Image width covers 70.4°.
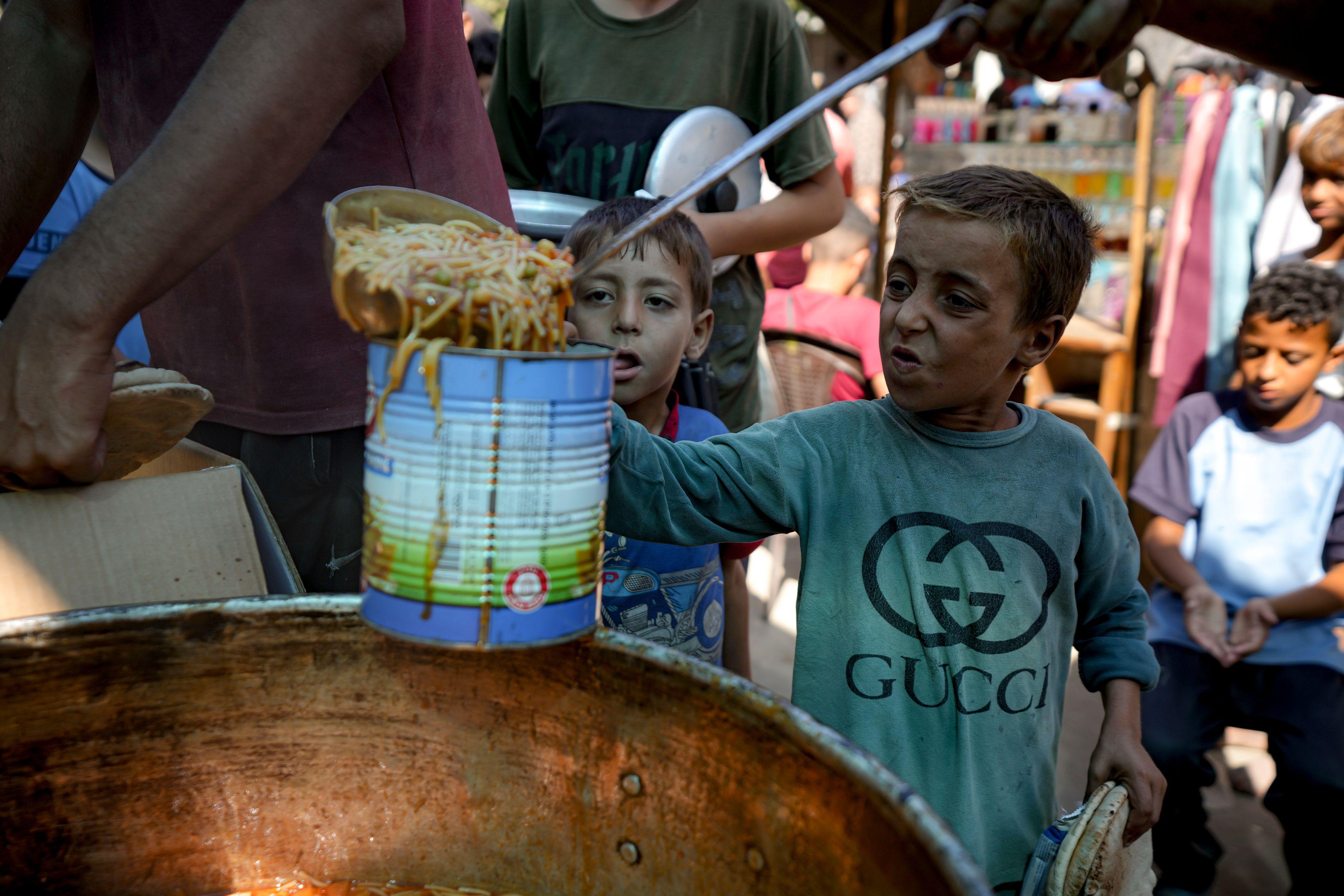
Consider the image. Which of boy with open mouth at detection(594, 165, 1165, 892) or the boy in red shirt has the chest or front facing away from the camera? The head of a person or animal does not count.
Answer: the boy in red shirt

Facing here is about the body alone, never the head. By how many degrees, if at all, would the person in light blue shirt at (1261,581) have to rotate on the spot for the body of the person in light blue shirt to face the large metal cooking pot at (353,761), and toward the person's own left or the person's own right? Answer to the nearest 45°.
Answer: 0° — they already face it

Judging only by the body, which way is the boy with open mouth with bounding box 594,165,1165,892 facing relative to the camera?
toward the camera

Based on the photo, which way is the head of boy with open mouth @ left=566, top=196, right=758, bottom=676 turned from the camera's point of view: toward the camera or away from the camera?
toward the camera

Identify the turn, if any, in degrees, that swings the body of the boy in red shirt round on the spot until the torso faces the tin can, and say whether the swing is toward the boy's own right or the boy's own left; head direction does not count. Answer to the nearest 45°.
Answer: approximately 180°

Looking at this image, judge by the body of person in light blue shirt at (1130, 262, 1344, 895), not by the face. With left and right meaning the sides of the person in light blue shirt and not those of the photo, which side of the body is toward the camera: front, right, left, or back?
front

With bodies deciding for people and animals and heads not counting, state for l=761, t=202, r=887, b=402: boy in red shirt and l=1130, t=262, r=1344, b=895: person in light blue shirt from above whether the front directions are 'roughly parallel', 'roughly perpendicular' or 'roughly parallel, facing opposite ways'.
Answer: roughly parallel, facing opposite ways

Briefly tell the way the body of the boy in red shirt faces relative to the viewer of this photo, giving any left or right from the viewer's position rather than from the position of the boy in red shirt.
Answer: facing away from the viewer

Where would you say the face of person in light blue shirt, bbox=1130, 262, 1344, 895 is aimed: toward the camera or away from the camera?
toward the camera

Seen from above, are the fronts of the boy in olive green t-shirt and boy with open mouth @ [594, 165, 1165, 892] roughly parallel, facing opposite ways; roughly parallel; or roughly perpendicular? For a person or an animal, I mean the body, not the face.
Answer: roughly parallel

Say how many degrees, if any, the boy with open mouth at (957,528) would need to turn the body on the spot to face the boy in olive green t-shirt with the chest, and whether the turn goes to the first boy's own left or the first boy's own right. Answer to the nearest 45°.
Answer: approximately 135° to the first boy's own right

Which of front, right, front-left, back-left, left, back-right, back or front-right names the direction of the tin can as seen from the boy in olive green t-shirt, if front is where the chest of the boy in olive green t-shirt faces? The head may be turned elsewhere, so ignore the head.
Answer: front

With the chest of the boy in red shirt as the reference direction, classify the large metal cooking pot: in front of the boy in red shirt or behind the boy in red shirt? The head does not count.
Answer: behind

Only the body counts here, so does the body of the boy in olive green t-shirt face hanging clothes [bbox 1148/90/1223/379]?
no

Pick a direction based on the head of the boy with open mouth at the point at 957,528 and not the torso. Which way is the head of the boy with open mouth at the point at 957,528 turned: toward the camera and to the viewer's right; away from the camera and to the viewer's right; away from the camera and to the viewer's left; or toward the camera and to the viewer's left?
toward the camera and to the viewer's left

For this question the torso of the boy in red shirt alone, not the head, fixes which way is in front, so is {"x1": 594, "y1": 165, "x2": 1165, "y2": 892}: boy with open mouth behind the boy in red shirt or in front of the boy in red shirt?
behind

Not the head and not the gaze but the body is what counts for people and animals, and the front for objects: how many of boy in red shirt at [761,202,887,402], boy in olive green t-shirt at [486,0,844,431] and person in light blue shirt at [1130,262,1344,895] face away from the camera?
1
